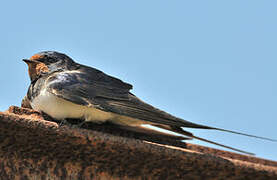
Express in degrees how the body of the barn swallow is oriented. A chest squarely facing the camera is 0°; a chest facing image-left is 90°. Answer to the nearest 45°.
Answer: approximately 90°
